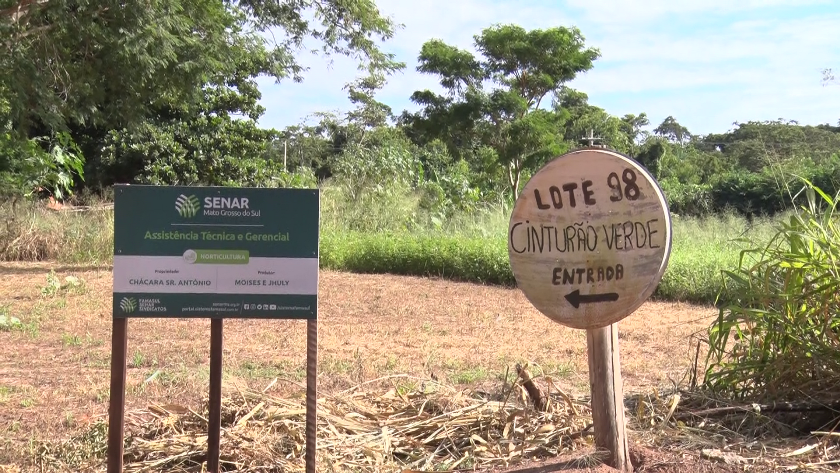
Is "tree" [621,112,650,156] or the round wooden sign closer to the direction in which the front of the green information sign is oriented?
the round wooden sign

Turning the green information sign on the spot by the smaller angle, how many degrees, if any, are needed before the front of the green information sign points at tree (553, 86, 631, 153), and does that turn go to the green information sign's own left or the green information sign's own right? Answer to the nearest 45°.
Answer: approximately 135° to the green information sign's own left

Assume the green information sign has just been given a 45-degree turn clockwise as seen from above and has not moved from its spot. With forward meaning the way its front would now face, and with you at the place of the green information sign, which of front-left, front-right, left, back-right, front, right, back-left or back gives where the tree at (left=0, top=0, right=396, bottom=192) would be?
back-right

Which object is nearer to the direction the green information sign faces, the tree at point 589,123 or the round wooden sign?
the round wooden sign

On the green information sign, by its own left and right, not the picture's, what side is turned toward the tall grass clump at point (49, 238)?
back

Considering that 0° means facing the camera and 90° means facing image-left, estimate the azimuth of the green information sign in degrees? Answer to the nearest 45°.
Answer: approximately 0°

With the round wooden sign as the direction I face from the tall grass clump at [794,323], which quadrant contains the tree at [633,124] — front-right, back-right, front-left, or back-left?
back-right

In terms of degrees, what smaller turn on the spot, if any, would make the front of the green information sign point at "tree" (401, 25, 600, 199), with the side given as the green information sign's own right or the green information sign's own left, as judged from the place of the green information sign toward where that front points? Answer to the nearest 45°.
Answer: approximately 135° to the green information sign's own left

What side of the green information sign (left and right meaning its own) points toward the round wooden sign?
left

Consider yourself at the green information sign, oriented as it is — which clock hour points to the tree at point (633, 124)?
The tree is roughly at 7 o'clock from the green information sign.

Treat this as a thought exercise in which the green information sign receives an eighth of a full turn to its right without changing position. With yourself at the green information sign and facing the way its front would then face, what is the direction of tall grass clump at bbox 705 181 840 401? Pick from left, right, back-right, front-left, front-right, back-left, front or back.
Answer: back-left
